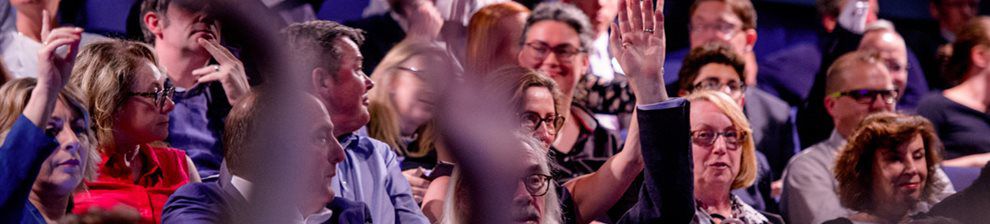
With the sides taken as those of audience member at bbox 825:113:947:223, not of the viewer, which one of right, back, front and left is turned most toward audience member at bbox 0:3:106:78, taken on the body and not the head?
right

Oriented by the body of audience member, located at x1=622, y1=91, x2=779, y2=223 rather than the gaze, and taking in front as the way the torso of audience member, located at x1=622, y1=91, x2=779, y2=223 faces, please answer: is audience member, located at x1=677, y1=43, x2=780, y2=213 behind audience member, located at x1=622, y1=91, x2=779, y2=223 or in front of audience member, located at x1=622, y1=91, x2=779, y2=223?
behind

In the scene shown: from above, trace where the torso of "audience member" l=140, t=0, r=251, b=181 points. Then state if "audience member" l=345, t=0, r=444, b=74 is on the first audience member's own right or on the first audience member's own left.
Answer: on the first audience member's own left

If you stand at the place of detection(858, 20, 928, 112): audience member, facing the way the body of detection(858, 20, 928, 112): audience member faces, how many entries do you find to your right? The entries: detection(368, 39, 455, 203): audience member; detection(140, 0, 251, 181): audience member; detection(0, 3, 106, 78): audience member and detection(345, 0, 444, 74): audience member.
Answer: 4

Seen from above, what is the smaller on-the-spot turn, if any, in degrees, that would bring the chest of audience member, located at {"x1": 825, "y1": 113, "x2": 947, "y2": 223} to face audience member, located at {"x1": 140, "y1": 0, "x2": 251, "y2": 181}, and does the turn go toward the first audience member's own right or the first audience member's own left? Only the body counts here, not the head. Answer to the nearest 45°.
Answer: approximately 90° to the first audience member's own right
